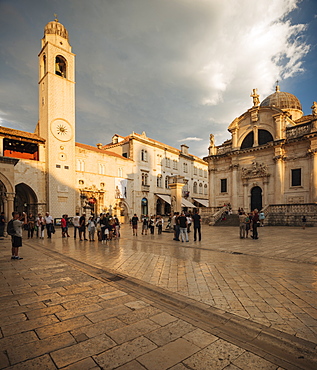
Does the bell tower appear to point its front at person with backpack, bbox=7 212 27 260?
yes

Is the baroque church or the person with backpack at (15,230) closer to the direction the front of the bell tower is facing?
the person with backpack

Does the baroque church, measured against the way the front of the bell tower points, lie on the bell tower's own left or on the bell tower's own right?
on the bell tower's own left

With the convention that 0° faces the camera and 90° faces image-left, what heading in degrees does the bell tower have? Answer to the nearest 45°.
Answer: approximately 0°
